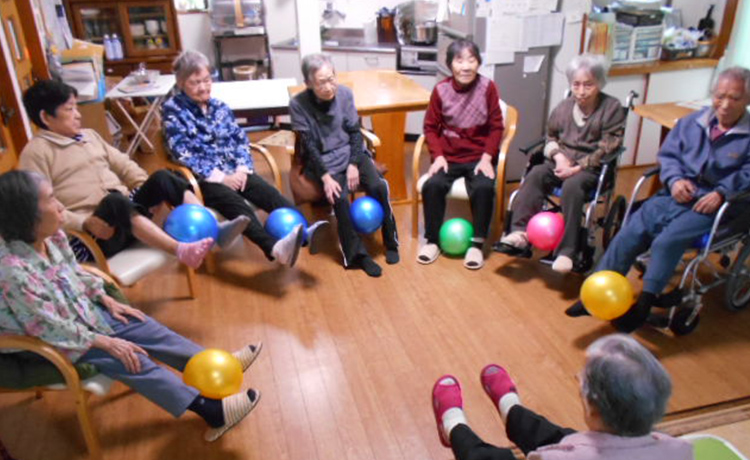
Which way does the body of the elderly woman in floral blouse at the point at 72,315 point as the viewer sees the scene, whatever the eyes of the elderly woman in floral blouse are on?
to the viewer's right

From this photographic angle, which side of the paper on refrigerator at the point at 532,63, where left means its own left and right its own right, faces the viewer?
front

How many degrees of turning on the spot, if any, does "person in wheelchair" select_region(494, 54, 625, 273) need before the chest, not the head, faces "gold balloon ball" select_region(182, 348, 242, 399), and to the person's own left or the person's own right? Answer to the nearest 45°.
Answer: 0° — they already face it

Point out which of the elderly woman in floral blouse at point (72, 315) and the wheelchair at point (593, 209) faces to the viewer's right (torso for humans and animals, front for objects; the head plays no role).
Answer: the elderly woman in floral blouse

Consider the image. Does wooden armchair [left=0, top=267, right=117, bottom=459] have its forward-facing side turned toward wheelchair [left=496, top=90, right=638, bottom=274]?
yes

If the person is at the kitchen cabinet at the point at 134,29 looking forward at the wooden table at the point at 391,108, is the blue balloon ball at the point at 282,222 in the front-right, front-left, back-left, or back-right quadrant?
front-right

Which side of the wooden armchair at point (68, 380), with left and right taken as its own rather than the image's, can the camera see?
right

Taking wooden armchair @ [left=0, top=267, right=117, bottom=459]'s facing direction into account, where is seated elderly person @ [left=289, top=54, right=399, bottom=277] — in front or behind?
in front

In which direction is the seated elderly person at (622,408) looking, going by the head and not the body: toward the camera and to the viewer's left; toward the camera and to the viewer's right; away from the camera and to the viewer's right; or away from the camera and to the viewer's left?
away from the camera and to the viewer's left

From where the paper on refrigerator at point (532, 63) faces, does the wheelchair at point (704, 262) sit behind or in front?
in front

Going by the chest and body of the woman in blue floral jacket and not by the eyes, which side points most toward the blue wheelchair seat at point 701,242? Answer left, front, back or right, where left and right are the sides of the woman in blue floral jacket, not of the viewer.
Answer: front

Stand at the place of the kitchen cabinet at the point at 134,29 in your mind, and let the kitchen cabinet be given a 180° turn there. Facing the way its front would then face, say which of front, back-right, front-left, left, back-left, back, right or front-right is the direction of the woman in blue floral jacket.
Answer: back

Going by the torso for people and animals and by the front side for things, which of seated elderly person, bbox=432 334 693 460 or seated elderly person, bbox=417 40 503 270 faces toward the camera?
seated elderly person, bbox=417 40 503 270

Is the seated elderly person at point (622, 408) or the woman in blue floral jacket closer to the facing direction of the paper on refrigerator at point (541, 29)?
the seated elderly person

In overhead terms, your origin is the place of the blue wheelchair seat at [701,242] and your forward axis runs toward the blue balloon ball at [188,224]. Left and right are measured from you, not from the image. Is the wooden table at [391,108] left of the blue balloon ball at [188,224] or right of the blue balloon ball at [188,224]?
right

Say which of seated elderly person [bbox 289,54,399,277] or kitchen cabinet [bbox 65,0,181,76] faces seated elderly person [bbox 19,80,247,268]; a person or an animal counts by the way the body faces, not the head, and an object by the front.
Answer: the kitchen cabinet

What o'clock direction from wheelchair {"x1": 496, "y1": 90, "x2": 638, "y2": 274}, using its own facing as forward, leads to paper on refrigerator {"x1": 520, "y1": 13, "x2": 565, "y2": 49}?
The paper on refrigerator is roughly at 4 o'clock from the wheelchair.

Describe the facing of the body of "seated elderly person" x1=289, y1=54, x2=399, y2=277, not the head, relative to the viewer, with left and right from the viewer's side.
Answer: facing the viewer and to the right of the viewer

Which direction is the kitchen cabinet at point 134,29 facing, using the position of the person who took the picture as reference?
facing the viewer

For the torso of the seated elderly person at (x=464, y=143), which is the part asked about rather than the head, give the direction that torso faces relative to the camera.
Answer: toward the camera
